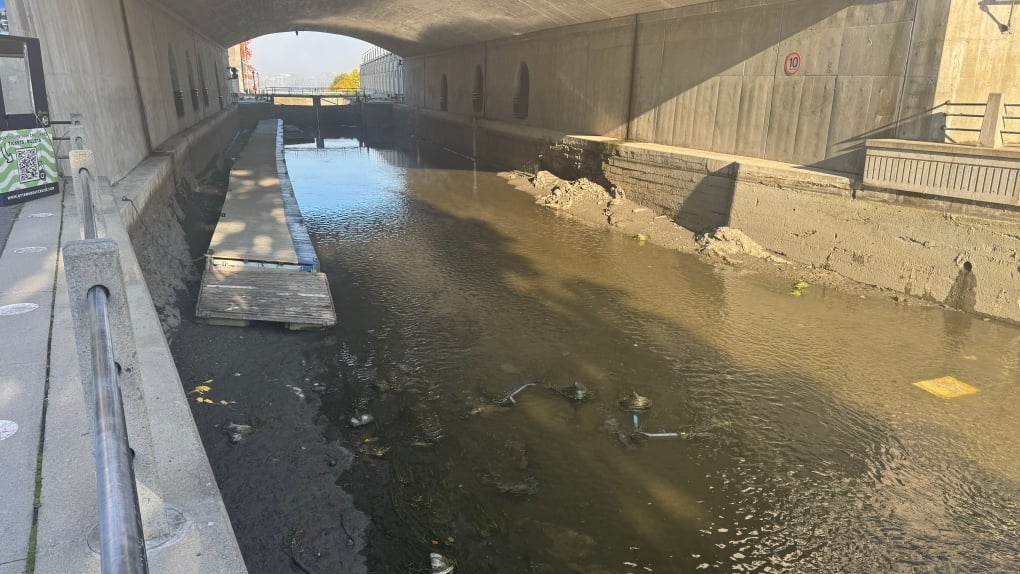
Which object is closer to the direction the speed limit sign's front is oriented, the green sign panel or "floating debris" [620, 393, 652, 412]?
the green sign panel

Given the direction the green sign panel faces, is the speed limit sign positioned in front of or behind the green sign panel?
in front

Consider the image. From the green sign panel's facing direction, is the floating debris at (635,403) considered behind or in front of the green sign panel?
in front

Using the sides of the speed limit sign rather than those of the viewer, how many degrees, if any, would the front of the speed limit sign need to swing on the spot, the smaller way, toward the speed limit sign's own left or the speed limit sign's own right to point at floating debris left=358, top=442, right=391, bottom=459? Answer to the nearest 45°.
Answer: approximately 45° to the speed limit sign's own left

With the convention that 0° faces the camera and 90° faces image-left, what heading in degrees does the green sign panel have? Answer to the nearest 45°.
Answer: approximately 315°

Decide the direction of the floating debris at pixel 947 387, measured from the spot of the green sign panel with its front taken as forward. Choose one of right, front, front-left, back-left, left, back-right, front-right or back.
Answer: front

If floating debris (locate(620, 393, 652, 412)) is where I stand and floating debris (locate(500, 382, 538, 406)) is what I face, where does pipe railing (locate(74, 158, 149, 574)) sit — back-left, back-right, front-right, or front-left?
front-left

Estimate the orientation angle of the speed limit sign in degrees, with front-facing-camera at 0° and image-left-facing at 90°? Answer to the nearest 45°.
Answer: approximately 45°

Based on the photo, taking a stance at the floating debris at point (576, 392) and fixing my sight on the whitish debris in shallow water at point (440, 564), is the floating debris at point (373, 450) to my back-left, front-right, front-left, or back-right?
front-right

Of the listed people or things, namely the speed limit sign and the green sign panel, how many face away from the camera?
0
